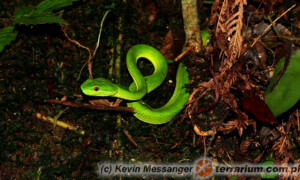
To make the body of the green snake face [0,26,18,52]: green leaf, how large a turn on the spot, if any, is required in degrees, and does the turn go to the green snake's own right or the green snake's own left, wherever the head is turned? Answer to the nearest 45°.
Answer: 0° — it already faces it

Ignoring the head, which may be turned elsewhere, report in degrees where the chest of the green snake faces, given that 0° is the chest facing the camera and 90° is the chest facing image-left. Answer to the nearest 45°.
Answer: approximately 90°

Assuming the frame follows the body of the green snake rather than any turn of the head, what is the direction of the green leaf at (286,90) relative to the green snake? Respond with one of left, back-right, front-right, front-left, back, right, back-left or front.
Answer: back-left

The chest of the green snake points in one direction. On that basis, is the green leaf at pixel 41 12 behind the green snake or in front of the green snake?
in front

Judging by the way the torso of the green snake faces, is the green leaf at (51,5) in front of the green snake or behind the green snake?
in front
